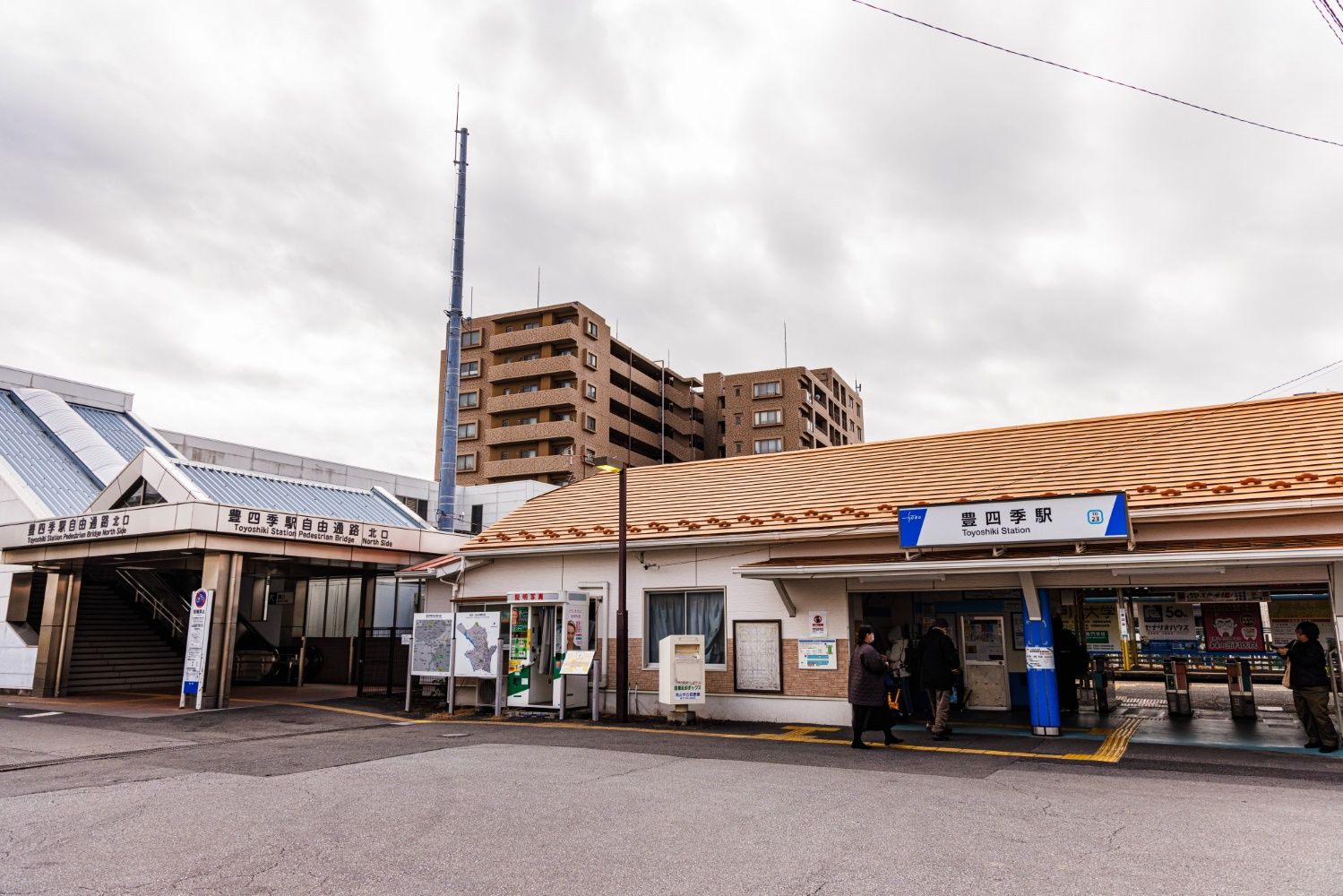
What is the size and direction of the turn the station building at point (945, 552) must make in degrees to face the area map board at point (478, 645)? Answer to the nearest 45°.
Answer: approximately 45° to its right

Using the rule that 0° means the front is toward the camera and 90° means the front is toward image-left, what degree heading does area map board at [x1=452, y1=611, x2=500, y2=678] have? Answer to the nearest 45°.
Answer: approximately 0°

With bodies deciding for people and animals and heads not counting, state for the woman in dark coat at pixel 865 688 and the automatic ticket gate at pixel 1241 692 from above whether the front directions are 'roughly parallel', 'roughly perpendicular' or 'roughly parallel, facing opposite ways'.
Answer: roughly perpendicular

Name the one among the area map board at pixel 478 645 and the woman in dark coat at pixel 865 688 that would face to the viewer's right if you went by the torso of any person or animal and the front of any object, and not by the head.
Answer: the woman in dark coat

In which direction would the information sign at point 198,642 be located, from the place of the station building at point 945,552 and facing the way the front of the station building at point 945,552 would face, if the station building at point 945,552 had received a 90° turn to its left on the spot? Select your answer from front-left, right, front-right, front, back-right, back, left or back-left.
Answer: back-right

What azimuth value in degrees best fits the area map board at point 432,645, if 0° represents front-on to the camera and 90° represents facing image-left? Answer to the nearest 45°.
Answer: approximately 0°

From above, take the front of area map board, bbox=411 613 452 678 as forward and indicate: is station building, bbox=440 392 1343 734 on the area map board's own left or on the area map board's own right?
on the area map board's own left

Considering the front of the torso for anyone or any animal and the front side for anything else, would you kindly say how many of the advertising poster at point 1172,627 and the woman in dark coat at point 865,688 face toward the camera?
1

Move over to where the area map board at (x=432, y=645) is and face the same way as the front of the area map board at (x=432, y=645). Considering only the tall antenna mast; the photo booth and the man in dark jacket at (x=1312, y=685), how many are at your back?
1

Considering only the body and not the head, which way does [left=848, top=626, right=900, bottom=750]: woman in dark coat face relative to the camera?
to the viewer's right
